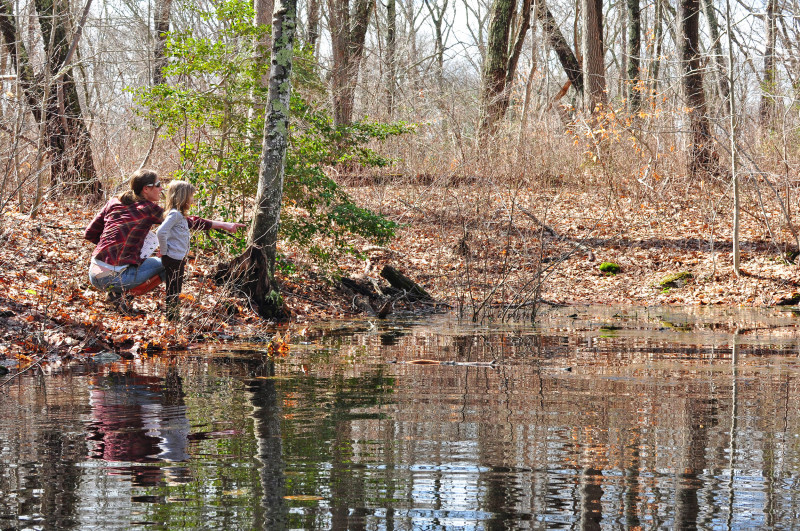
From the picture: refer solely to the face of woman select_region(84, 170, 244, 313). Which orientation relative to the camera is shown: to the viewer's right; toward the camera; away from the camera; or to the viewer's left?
to the viewer's right

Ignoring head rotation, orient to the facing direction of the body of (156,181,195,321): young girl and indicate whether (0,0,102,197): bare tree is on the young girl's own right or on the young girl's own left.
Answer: on the young girl's own left

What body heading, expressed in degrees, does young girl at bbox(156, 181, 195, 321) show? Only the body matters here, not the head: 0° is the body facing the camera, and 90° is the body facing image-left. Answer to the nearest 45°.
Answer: approximately 270°

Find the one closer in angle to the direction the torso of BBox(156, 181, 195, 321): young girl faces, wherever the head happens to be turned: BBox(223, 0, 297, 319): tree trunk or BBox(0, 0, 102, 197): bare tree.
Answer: the tree trunk

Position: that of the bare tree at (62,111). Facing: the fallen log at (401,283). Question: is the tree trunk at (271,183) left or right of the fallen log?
right

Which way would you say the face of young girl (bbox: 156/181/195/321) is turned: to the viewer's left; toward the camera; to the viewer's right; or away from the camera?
to the viewer's right
